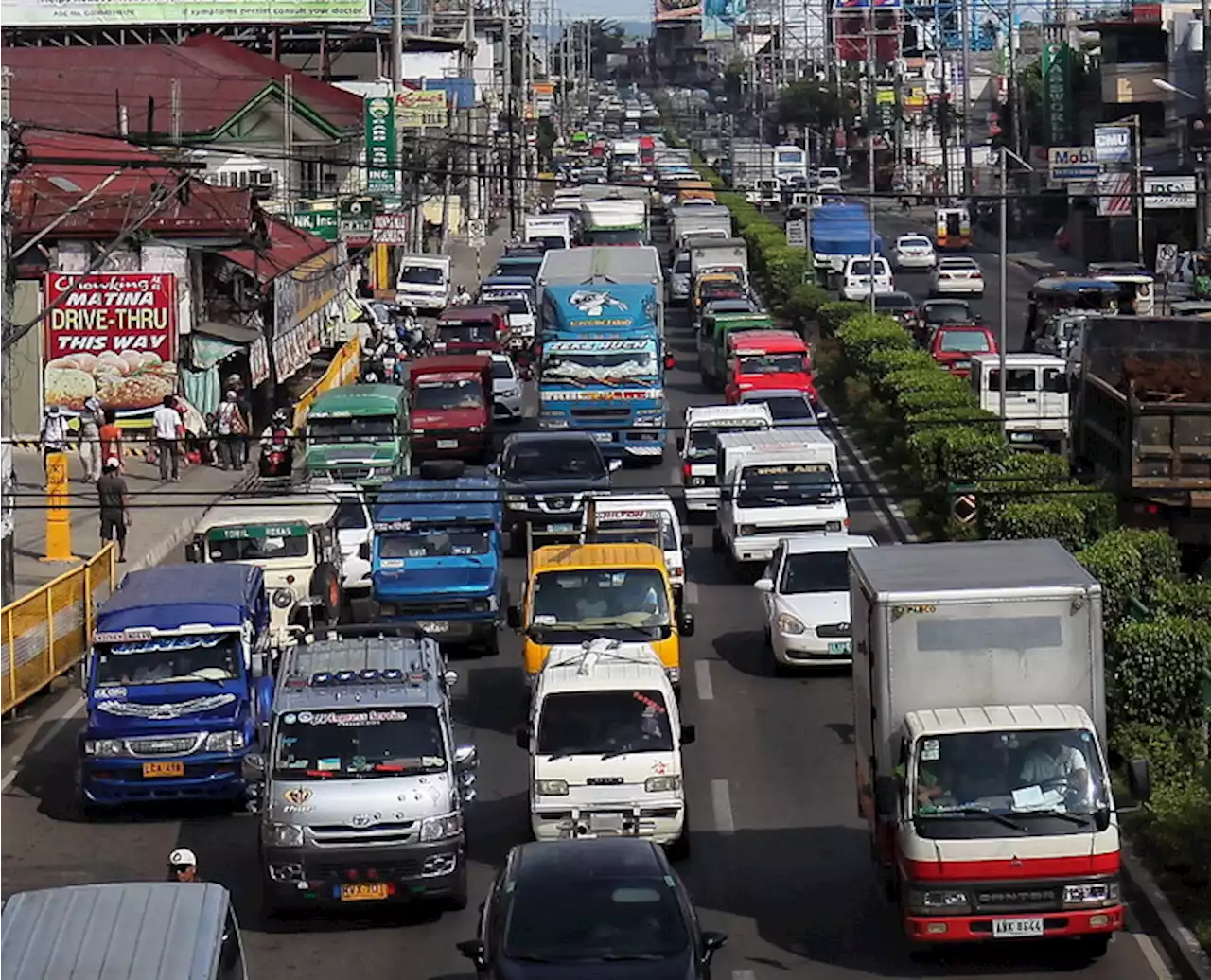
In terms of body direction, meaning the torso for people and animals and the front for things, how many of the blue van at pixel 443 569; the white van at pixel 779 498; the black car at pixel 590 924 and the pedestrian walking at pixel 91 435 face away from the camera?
0

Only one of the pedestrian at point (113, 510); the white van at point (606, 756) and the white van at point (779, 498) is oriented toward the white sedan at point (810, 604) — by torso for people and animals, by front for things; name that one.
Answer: the white van at point (779, 498)

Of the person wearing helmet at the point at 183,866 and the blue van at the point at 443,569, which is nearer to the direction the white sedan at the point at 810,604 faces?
the person wearing helmet

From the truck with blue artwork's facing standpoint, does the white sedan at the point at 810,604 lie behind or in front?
in front

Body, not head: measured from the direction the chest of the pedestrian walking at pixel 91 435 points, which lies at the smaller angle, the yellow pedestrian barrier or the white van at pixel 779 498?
the yellow pedestrian barrier

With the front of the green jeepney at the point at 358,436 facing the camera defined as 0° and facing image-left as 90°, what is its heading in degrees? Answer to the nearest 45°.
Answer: approximately 0°

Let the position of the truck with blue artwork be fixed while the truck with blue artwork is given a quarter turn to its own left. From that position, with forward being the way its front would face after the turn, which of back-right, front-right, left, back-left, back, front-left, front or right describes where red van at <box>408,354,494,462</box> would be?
back

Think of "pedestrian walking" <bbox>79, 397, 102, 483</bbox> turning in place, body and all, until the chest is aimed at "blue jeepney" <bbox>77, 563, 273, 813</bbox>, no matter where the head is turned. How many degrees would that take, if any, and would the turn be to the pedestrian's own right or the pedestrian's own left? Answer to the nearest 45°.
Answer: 0° — they already face it

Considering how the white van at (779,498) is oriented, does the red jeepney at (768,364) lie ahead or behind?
behind

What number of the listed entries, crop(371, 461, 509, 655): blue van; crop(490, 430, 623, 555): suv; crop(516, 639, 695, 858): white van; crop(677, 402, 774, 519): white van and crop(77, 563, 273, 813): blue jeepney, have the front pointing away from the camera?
0

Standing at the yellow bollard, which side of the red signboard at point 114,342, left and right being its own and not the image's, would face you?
front

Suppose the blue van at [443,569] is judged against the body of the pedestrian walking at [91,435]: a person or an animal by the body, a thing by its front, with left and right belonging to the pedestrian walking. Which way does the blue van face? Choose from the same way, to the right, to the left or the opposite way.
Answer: the same way

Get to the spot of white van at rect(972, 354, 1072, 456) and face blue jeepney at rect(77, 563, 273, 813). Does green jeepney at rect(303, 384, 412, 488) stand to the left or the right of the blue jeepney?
right

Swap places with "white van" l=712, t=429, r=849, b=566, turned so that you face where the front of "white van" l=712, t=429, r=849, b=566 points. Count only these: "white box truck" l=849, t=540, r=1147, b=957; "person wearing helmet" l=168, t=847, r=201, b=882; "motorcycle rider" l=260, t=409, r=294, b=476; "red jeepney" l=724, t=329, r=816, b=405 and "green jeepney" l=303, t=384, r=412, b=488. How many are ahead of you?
2

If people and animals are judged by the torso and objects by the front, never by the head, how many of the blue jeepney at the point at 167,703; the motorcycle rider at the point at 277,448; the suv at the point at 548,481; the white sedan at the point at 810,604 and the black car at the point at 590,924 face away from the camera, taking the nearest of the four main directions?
0

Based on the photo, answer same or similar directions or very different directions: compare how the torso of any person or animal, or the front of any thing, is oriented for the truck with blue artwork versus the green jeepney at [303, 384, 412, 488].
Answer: same or similar directions

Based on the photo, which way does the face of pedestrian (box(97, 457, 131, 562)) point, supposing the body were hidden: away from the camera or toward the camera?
away from the camera

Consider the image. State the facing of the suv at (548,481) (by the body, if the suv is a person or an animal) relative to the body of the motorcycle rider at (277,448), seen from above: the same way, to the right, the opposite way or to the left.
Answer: the same way

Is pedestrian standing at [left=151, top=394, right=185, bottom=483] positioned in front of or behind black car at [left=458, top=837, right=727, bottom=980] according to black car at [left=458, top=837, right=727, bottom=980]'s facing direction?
behind

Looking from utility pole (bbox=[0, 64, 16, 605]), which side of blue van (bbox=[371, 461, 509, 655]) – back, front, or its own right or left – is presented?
right

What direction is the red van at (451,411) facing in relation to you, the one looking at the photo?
facing the viewer
